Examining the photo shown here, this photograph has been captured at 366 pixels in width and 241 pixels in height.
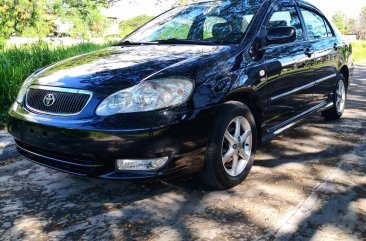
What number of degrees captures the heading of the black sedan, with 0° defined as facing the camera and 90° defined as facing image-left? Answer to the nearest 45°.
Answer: approximately 45°

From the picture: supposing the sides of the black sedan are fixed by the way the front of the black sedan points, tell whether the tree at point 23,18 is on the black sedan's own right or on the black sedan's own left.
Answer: on the black sedan's own right
